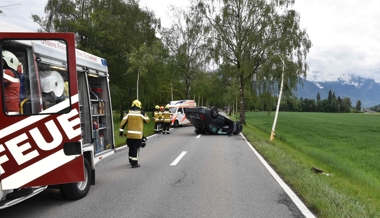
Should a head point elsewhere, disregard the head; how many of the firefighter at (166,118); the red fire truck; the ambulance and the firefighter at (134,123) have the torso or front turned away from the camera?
2

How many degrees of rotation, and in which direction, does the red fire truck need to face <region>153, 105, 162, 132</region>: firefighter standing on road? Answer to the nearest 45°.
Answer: approximately 180°

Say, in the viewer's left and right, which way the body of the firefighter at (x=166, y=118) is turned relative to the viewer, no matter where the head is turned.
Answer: facing away from the viewer

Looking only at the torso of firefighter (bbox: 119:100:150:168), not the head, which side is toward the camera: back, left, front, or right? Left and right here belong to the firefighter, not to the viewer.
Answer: back

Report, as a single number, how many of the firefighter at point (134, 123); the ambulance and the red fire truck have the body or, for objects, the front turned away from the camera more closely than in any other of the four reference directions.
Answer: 1

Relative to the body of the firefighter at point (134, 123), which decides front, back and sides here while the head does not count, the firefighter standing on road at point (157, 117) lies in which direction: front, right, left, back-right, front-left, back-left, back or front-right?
front

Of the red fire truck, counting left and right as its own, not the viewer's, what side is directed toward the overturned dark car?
back

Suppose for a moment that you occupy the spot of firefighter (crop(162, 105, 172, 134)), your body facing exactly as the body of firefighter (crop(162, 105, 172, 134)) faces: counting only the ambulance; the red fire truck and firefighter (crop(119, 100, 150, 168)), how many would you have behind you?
2

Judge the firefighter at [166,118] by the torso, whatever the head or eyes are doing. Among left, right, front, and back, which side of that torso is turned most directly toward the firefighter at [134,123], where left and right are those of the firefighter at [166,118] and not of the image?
back
